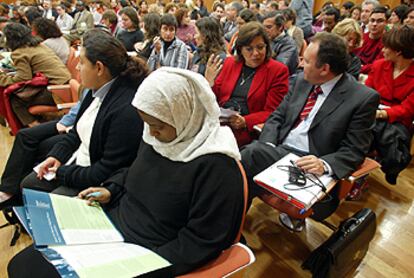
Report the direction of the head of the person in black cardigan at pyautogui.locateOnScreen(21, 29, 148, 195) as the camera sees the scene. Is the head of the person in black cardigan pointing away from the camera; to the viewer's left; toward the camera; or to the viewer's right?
to the viewer's left

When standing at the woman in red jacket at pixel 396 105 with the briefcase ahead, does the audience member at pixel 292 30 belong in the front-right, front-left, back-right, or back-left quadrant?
back-right

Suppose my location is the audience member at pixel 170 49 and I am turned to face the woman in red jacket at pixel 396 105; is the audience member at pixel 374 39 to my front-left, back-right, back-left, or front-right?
front-left

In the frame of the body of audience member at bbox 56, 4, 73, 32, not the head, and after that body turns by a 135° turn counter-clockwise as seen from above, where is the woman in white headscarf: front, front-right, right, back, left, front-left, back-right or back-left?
right

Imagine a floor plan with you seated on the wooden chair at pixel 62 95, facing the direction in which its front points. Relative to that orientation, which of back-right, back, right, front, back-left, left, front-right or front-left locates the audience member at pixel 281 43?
back

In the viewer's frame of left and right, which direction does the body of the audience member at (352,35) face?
facing the viewer and to the left of the viewer

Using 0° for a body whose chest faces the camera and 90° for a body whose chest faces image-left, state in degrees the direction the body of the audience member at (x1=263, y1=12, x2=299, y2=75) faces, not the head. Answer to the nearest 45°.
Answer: approximately 45°

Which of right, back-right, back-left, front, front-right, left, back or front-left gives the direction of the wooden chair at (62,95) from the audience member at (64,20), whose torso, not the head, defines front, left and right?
front-left

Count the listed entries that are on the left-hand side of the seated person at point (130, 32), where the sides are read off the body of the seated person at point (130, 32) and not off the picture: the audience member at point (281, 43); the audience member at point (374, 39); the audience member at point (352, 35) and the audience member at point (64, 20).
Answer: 3

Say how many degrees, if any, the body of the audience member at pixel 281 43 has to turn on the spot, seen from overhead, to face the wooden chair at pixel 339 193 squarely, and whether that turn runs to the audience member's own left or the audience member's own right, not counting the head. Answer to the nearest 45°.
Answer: approximately 45° to the audience member's own left

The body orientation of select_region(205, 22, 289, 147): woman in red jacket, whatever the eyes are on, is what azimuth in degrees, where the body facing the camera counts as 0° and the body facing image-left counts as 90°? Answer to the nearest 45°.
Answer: approximately 45°

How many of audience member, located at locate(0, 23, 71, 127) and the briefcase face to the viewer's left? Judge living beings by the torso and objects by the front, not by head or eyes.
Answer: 1

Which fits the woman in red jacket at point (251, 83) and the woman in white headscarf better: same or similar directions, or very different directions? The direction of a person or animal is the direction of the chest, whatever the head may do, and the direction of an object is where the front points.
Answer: same or similar directions

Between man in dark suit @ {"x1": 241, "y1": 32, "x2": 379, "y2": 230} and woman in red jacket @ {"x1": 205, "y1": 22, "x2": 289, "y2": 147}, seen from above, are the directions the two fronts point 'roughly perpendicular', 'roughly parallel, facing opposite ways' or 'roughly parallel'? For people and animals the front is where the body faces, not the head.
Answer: roughly parallel
